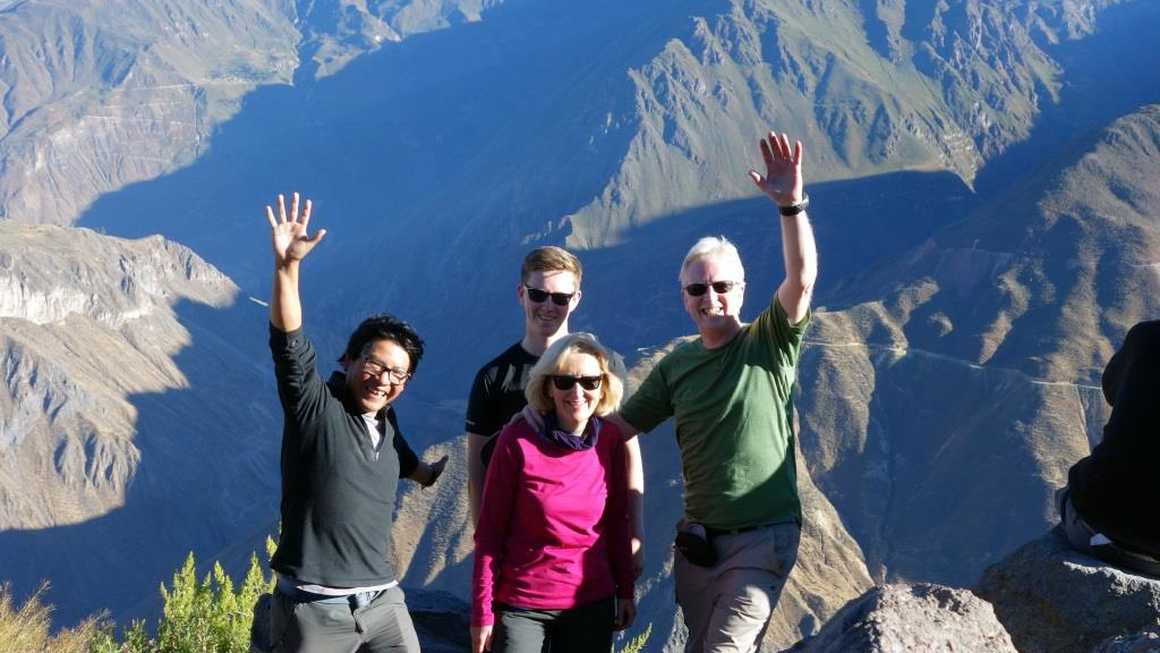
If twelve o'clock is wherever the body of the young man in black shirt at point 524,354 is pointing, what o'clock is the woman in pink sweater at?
The woman in pink sweater is roughly at 12 o'clock from the young man in black shirt.

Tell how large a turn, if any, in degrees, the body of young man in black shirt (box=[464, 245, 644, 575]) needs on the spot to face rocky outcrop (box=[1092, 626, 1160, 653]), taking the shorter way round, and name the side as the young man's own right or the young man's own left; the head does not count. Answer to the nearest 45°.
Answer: approximately 45° to the young man's own left

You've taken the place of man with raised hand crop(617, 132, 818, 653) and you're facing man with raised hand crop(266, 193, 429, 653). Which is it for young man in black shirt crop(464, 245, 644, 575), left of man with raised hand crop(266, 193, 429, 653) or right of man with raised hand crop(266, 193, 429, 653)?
right

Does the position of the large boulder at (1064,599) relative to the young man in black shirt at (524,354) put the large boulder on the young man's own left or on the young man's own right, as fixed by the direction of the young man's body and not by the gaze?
on the young man's own left

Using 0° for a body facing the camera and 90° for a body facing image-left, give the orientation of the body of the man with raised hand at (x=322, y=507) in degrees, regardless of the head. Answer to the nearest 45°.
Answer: approximately 315°

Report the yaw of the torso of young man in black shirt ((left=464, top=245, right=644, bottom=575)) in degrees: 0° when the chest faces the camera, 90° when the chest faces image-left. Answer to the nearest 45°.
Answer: approximately 0°

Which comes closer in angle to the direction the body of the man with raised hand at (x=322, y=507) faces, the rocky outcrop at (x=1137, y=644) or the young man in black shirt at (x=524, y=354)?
the rocky outcrop
